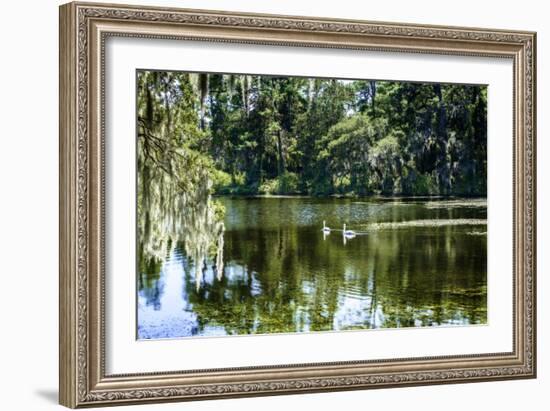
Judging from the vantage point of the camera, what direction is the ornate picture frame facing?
facing the viewer and to the right of the viewer
